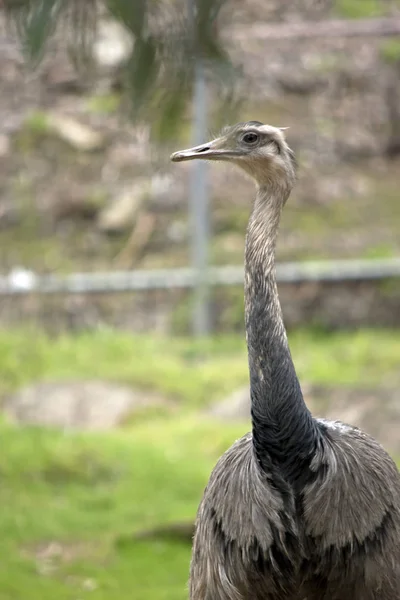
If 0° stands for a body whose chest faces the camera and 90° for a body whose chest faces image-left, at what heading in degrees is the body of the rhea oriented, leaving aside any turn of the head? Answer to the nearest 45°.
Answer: approximately 0°
